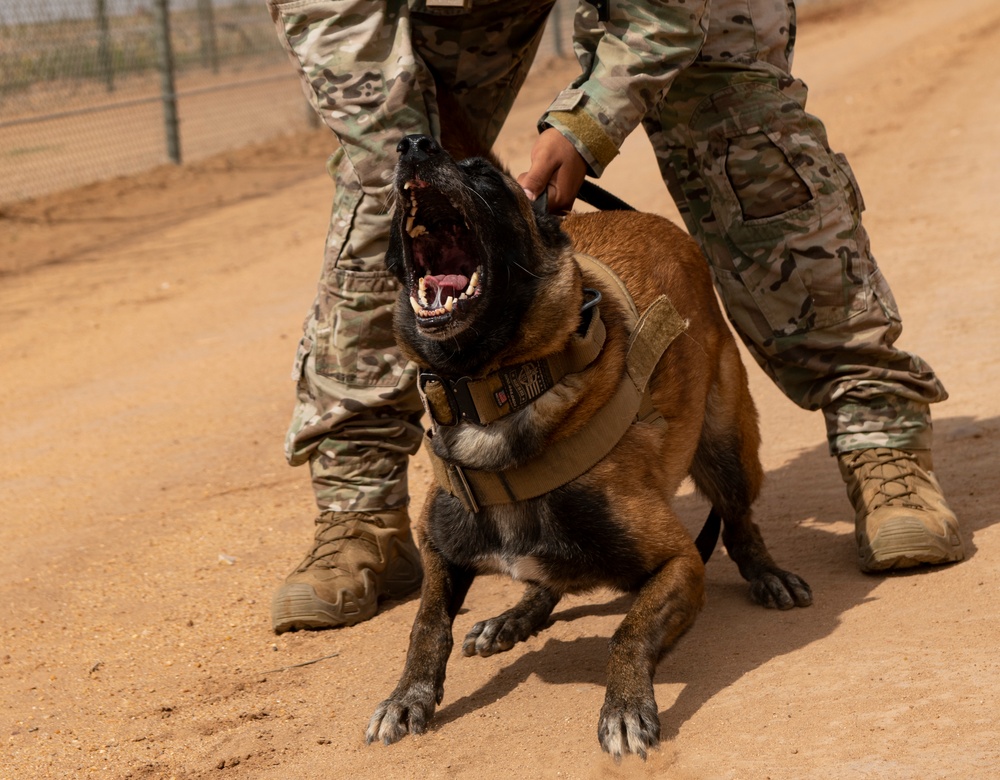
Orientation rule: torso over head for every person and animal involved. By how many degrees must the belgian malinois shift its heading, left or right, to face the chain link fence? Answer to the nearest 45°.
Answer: approximately 90° to its right

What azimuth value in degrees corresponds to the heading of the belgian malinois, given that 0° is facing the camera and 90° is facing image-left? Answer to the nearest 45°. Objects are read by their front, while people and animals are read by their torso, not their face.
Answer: approximately 45°
